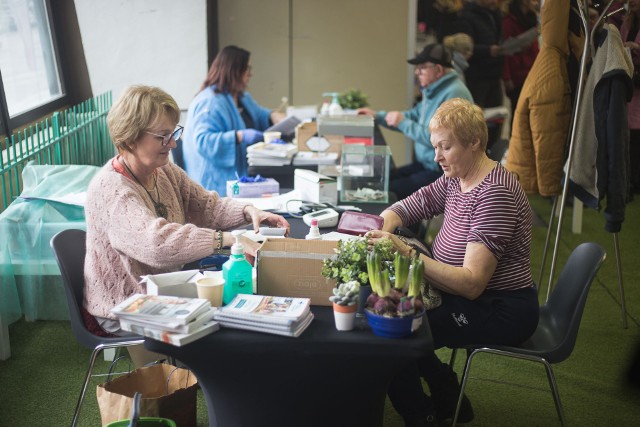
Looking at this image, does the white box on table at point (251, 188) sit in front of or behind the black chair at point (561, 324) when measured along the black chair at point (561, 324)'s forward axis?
in front

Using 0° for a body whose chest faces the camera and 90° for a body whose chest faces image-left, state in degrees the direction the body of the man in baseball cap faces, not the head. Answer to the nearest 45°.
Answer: approximately 90°

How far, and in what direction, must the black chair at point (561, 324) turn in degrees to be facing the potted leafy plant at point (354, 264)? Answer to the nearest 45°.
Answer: approximately 45° to its left

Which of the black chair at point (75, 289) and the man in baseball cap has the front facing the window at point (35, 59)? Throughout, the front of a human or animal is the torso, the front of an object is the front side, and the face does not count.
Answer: the man in baseball cap

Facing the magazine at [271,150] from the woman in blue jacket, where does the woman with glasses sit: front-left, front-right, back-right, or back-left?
front-right

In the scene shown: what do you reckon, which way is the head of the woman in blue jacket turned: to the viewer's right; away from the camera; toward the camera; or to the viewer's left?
to the viewer's right

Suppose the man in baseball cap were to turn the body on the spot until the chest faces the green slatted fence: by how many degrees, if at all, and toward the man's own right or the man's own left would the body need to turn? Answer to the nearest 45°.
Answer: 0° — they already face it

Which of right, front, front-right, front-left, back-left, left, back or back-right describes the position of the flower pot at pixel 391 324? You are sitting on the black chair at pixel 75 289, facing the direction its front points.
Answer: front-right

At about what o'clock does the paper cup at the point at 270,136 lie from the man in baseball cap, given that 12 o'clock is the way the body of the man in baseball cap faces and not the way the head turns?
The paper cup is roughly at 11 o'clock from the man in baseball cap.

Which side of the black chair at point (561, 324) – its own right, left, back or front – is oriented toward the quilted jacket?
right

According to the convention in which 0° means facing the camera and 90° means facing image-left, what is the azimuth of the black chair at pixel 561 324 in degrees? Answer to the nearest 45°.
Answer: approximately 90°

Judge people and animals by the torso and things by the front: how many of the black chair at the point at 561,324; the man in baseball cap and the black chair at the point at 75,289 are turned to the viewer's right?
1

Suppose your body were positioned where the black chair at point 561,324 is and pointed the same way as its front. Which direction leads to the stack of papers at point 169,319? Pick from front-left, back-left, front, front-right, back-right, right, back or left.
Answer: front-left
